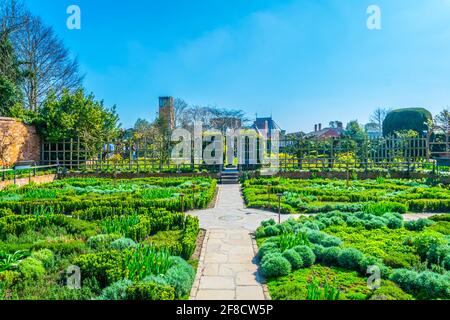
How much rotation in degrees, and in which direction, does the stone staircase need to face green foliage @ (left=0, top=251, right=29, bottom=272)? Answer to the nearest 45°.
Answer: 0° — it already faces it

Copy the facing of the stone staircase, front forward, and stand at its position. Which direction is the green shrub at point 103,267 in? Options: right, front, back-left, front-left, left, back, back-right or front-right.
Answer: front

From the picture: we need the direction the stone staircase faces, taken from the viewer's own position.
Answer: facing the viewer

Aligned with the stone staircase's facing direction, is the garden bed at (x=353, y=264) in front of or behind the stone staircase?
in front

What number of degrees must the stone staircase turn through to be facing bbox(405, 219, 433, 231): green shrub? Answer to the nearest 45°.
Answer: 0° — it already faces it

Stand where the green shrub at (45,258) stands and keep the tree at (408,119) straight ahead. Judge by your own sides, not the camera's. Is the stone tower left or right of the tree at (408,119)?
left

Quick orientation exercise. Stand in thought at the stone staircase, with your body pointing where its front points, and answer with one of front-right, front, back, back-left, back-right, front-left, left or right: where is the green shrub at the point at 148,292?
front

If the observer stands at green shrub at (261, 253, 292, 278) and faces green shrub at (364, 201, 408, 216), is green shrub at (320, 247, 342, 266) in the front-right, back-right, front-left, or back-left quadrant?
front-right

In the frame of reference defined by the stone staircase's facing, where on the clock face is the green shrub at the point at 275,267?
The green shrub is roughly at 12 o'clock from the stone staircase.

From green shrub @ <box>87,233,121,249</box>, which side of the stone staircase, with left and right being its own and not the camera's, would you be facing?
front

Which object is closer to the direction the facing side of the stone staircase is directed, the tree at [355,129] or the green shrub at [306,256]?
the green shrub

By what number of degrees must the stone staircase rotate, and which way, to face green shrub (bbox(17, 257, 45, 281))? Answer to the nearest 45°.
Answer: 0° — it already faces it

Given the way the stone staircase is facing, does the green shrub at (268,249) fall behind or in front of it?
in front

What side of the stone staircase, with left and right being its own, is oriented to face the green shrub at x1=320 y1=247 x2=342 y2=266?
front

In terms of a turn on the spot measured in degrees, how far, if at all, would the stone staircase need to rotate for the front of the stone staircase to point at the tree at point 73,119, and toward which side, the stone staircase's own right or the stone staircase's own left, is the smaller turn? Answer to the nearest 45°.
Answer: approximately 90° to the stone staircase's own right
